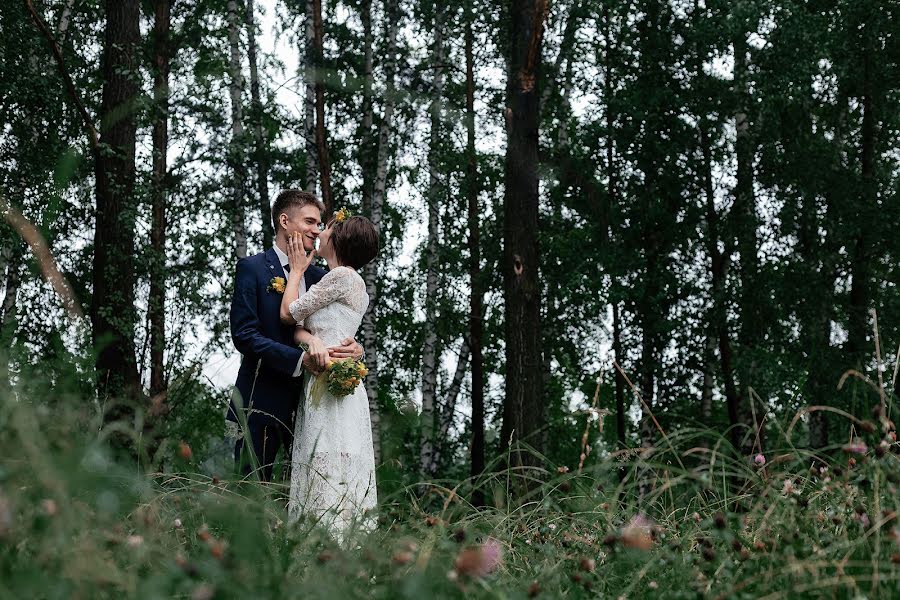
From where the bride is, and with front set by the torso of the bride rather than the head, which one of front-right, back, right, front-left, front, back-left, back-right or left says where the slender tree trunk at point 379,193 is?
right

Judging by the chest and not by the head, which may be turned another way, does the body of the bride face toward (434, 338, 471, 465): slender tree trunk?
no

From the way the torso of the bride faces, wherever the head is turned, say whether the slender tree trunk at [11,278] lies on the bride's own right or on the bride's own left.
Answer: on the bride's own right

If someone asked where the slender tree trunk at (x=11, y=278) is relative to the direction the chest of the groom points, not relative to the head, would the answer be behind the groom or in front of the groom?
behind

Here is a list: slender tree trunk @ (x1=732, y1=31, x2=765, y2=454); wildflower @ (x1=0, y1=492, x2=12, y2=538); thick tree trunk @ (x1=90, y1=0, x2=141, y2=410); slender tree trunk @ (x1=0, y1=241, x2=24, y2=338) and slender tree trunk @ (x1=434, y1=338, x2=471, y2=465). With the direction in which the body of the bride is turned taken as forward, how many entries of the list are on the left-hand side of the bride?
1

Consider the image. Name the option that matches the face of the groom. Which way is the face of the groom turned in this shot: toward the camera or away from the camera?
toward the camera

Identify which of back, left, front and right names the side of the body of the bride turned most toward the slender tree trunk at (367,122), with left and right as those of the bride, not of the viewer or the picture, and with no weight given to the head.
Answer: right

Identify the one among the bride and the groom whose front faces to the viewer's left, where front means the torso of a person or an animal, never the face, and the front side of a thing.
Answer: the bride

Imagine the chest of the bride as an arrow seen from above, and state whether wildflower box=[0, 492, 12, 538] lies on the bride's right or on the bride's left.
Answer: on the bride's left

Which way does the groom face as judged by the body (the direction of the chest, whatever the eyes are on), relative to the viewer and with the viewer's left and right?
facing the viewer and to the right of the viewer

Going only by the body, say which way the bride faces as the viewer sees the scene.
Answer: to the viewer's left

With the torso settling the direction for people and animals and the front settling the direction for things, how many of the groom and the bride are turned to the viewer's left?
1

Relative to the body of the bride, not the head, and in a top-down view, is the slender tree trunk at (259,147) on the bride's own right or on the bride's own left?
on the bride's own right
